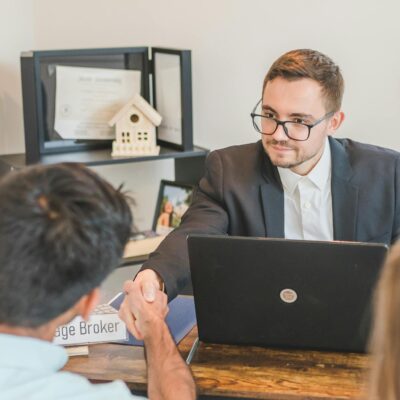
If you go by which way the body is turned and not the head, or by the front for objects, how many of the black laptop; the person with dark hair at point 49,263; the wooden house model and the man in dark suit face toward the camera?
2

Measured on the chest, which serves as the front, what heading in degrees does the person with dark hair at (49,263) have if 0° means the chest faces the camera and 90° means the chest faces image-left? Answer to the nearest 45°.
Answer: approximately 225°

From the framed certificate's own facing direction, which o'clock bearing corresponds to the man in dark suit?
The man in dark suit is roughly at 11 o'clock from the framed certificate.

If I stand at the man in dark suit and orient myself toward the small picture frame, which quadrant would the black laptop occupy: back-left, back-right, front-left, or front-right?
back-left

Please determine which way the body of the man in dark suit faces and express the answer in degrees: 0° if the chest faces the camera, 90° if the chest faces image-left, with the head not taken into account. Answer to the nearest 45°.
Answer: approximately 0°

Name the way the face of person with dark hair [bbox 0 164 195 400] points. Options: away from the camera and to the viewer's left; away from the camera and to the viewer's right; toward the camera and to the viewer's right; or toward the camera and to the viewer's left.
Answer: away from the camera and to the viewer's right

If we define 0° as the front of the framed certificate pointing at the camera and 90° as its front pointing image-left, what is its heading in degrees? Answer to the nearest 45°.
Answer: approximately 0°

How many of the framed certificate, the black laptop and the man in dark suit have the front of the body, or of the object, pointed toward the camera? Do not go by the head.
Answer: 2

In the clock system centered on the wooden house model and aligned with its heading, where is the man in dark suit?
The man in dark suit is roughly at 11 o'clock from the wooden house model.

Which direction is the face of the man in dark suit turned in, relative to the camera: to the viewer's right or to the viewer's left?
to the viewer's left
